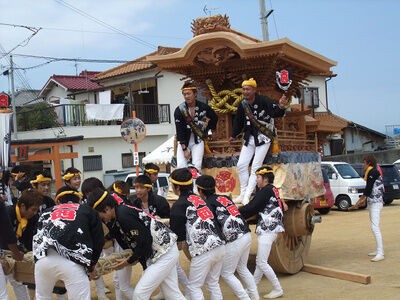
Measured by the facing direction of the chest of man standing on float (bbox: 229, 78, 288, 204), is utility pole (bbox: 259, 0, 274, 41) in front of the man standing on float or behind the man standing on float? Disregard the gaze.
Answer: behind

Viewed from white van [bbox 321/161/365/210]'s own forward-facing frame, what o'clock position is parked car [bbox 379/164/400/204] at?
The parked car is roughly at 9 o'clock from the white van.

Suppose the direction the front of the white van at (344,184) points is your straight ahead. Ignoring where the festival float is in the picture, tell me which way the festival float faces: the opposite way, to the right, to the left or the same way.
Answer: to the right

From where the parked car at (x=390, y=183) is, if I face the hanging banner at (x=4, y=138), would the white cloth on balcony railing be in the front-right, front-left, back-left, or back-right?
front-right

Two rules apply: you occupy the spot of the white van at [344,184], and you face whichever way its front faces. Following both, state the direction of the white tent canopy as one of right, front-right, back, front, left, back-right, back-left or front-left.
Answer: back-right

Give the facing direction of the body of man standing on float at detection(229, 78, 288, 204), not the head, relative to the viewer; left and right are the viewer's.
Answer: facing the viewer and to the left of the viewer

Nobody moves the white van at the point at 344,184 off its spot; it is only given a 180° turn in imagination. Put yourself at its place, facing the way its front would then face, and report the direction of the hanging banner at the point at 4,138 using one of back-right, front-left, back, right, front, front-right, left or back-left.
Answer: left

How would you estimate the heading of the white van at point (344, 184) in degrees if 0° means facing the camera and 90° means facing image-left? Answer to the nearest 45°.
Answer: approximately 315°

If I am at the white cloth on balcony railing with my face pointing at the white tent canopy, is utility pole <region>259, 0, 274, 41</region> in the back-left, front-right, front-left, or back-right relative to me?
front-left

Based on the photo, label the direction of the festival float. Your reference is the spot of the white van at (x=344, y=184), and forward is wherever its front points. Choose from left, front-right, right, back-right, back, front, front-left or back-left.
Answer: front-right

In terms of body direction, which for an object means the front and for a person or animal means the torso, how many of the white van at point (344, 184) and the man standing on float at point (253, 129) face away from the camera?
0

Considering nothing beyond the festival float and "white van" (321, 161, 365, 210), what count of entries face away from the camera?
0
